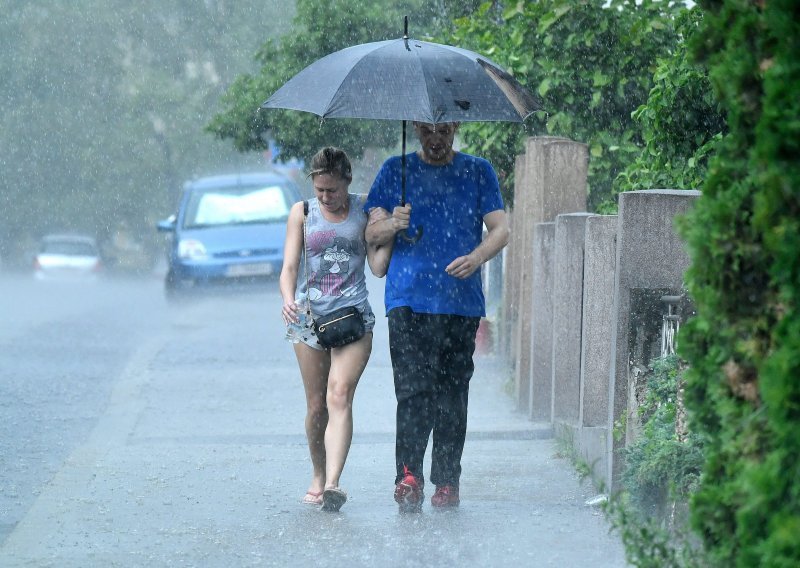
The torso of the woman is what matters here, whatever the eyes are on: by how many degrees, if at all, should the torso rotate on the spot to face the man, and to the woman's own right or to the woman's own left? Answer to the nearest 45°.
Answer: approximately 90° to the woman's own left

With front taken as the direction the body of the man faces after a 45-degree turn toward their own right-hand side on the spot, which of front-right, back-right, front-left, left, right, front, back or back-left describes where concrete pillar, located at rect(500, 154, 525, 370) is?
back-right

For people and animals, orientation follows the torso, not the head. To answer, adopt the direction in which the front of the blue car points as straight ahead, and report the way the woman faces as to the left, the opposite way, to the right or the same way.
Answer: the same way

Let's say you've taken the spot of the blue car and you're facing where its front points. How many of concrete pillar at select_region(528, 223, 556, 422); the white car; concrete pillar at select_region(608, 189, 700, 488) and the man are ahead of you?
3

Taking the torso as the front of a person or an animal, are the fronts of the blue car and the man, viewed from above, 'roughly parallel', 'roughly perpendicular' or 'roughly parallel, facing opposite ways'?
roughly parallel

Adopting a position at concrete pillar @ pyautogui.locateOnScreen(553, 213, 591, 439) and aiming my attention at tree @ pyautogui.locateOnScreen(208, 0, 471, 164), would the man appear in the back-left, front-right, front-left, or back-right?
back-left

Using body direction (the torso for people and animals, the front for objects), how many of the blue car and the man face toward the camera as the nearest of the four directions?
2

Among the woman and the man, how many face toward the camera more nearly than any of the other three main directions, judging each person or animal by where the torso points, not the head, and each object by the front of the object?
2

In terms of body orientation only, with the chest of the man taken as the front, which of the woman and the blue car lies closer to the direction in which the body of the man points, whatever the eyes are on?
the woman

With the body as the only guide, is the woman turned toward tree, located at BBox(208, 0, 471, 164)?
no

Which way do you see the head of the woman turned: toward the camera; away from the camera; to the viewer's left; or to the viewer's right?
toward the camera

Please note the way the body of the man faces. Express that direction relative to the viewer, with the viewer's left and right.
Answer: facing the viewer

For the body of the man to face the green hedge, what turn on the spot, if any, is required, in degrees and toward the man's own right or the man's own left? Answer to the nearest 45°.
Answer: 0° — they already face it

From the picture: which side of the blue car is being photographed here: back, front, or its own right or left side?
front

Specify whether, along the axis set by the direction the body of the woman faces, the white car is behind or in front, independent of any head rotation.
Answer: behind
